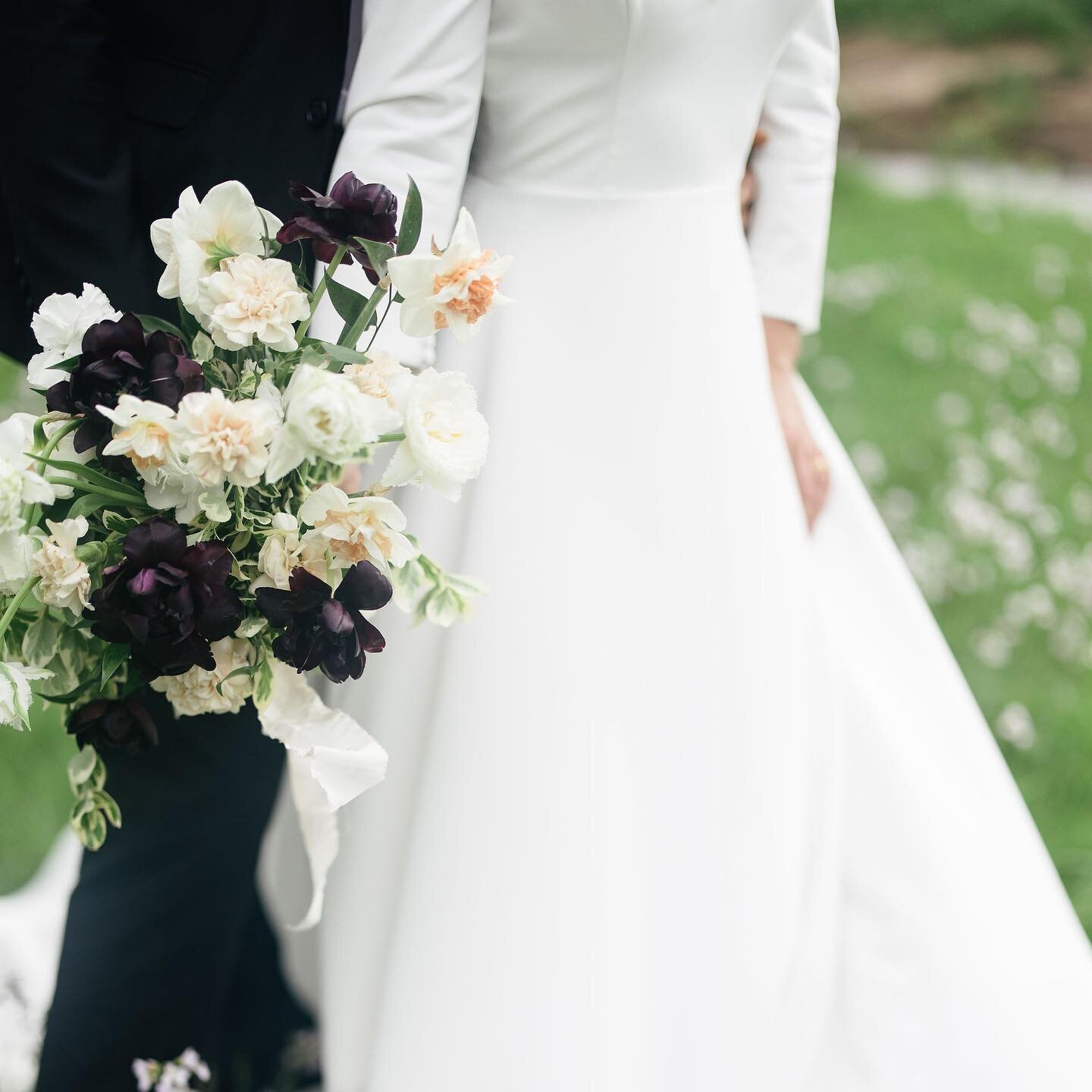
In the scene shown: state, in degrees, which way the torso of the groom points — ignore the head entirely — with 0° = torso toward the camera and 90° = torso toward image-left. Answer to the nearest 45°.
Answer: approximately 315°
